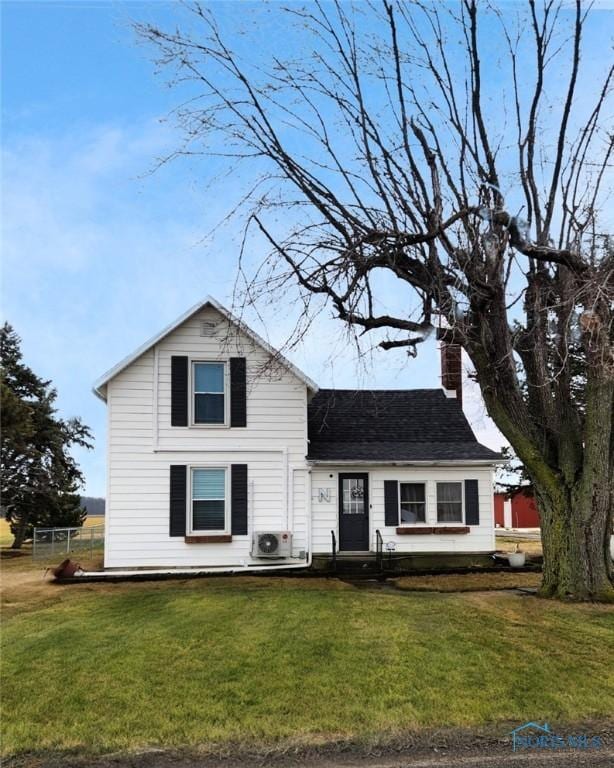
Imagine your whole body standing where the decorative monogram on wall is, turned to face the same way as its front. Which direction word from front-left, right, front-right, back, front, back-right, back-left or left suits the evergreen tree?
back-right

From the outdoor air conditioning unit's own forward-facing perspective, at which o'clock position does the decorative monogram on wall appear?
The decorative monogram on wall is roughly at 8 o'clock from the outdoor air conditioning unit.

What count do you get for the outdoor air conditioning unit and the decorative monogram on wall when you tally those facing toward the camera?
2

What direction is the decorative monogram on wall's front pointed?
toward the camera

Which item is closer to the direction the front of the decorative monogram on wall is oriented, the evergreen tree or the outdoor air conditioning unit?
the outdoor air conditioning unit

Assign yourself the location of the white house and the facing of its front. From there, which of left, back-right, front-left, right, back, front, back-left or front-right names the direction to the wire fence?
back-right

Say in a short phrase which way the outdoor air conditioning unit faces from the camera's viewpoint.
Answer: facing the viewer

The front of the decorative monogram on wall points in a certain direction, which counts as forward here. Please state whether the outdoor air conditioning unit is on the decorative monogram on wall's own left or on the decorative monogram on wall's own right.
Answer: on the decorative monogram on wall's own right

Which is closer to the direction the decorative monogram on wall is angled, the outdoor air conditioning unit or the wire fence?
the outdoor air conditioning unit
